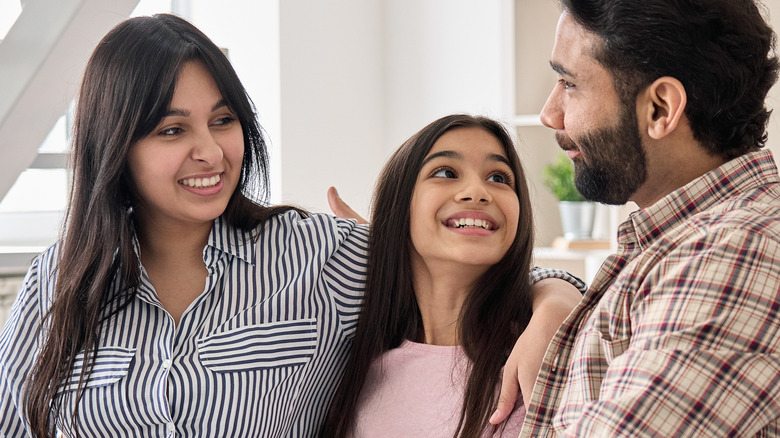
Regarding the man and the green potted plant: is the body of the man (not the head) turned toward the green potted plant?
no

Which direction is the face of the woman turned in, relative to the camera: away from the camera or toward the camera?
toward the camera

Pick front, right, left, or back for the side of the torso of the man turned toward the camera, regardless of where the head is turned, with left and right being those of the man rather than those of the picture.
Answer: left

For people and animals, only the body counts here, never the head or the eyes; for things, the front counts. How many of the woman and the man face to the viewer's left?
1

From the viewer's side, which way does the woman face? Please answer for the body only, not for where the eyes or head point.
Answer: toward the camera

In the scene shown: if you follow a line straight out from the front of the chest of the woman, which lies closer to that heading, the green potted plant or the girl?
the girl

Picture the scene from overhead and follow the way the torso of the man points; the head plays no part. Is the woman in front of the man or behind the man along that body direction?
in front

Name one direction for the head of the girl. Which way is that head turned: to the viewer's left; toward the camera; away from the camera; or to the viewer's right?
toward the camera

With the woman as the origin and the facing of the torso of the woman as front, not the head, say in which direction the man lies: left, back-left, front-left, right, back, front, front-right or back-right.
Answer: front-left

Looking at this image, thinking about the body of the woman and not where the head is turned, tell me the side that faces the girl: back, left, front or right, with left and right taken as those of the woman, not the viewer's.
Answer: left

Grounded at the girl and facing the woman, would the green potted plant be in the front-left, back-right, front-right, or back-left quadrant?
back-right

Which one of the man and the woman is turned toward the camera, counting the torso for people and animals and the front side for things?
the woman
